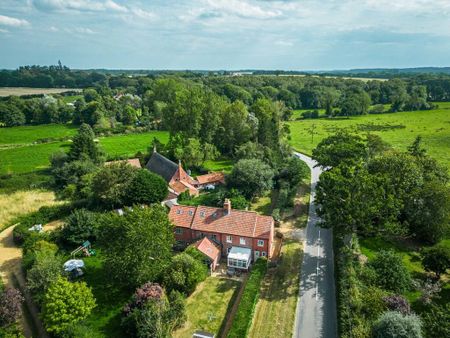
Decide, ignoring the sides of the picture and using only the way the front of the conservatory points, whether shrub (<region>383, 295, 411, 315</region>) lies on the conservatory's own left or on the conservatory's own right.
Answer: on the conservatory's own left

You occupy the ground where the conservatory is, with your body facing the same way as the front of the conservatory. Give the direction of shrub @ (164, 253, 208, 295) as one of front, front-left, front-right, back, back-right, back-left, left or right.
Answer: front-right

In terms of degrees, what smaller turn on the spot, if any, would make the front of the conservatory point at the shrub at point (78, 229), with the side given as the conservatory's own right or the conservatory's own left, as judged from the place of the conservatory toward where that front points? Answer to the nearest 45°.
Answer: approximately 90° to the conservatory's own right

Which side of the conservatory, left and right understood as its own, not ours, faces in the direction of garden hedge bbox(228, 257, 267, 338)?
front

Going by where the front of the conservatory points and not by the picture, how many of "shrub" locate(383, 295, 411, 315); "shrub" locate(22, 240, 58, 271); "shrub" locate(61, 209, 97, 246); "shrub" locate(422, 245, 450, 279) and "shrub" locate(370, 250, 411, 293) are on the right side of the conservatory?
2

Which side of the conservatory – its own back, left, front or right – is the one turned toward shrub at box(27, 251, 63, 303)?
right

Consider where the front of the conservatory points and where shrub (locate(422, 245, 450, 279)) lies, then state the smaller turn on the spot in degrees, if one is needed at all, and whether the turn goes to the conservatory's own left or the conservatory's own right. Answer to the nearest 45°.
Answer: approximately 90° to the conservatory's own left

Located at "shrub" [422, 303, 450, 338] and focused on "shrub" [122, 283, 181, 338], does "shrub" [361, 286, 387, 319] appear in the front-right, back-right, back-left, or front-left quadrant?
front-right

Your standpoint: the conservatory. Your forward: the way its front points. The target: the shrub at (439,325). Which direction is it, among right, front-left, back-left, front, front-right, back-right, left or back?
front-left

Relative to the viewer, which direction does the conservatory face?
toward the camera

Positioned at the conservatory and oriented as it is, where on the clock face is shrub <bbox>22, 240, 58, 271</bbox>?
The shrub is roughly at 3 o'clock from the conservatory.

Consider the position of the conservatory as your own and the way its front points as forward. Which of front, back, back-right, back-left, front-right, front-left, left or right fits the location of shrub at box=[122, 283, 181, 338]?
front-right

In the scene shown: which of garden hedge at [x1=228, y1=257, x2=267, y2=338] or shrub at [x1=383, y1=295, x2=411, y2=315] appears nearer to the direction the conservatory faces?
the garden hedge

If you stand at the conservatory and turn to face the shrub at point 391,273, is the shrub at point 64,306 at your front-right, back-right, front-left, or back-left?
back-right

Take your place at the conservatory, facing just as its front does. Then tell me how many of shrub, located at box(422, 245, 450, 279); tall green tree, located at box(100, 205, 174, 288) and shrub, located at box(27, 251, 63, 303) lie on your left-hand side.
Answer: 1

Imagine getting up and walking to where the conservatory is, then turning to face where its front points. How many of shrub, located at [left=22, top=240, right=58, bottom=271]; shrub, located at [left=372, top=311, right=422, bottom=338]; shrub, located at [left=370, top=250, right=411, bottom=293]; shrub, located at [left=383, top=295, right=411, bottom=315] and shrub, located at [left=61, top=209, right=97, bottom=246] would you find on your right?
2
